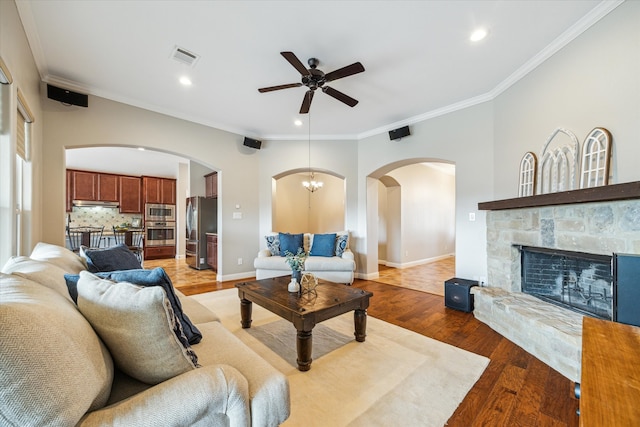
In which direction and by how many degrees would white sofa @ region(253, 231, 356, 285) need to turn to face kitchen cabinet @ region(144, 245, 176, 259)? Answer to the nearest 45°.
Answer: approximately 135° to its right

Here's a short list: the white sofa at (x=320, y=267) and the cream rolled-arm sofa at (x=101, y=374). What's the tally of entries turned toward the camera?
1

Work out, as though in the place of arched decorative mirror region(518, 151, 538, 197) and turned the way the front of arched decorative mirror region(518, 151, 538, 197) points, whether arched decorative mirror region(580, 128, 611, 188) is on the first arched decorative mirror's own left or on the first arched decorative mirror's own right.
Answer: on the first arched decorative mirror's own left

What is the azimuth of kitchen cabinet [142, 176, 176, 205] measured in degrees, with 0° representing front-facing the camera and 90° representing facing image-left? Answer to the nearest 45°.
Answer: approximately 0°

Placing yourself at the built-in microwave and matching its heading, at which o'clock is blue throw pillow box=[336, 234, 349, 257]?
The blue throw pillow is roughly at 11 o'clock from the built-in microwave.

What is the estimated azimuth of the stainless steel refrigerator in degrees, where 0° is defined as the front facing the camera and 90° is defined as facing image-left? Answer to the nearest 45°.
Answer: approximately 45°

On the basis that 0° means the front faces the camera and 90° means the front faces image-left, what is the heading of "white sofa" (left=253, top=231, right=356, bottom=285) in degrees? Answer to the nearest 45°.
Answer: approximately 0°

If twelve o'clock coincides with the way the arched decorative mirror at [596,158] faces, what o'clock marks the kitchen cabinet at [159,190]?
The kitchen cabinet is roughly at 1 o'clock from the arched decorative mirror.

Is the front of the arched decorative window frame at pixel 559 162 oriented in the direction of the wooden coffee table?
yes
